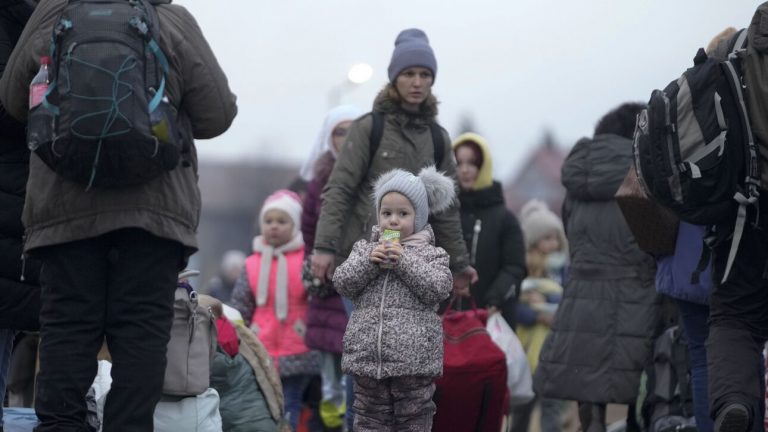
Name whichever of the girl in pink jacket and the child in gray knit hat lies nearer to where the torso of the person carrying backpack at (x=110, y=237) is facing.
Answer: the girl in pink jacket

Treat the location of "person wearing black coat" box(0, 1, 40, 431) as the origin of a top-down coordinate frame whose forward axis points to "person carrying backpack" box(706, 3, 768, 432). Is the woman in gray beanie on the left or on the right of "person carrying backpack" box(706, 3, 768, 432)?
left

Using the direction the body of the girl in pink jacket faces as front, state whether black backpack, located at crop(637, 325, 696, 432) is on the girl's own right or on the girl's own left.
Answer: on the girl's own left

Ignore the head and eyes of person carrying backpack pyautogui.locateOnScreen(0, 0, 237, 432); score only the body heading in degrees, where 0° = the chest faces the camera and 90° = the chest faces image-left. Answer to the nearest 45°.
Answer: approximately 180°

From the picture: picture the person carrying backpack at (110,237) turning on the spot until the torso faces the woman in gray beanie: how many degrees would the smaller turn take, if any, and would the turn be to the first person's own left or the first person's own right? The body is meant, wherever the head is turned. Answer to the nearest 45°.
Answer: approximately 45° to the first person's own right

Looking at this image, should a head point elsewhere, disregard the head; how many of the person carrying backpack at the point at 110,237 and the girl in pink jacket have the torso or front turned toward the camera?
1

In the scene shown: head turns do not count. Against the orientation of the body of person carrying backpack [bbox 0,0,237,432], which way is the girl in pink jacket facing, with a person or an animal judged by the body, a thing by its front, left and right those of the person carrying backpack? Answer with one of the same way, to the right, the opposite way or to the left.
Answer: the opposite way

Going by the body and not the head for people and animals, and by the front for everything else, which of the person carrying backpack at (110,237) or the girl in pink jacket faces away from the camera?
the person carrying backpack
